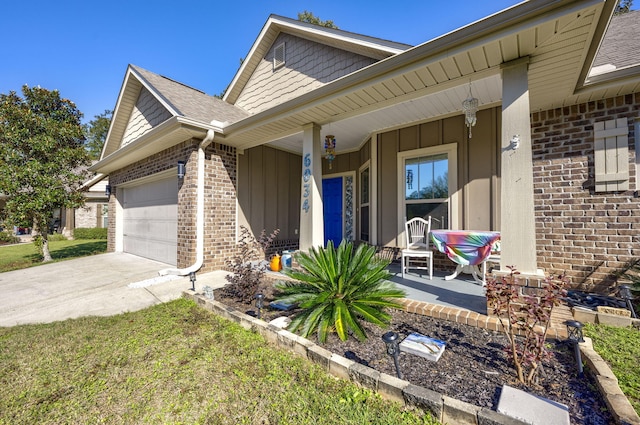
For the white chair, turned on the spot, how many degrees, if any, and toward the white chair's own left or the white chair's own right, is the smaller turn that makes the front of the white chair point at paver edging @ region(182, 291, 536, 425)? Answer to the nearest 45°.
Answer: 0° — it already faces it

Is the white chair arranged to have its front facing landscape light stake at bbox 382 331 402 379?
yes

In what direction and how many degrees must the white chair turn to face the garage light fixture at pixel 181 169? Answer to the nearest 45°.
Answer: approximately 90° to its right

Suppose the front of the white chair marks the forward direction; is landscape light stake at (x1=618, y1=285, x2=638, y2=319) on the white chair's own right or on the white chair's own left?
on the white chair's own left

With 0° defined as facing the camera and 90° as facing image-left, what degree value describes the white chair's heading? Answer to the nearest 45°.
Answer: approximately 0°

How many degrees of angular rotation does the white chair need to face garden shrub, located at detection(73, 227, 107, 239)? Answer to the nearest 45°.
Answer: approximately 90° to its right

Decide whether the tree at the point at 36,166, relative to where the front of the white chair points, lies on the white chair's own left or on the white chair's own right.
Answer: on the white chair's own right

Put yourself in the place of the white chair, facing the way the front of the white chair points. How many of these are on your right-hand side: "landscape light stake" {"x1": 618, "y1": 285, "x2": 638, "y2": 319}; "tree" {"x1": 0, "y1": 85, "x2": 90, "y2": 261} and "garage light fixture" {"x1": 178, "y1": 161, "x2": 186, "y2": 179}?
2

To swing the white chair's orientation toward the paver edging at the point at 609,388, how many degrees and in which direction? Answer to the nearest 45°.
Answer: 0° — it already faces it

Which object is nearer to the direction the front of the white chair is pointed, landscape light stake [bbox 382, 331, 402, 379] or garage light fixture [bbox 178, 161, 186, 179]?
the landscape light stake

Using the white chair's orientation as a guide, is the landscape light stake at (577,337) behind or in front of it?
in front

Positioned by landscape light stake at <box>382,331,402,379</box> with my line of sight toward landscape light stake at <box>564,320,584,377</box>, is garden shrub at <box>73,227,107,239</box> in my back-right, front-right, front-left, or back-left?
back-left
